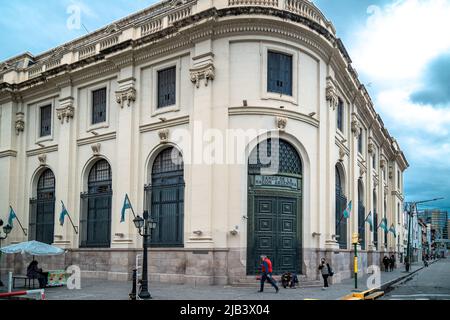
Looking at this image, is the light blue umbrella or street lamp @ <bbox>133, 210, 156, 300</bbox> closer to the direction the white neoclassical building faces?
the street lamp

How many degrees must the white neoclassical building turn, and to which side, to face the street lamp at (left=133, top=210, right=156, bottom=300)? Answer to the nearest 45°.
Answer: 0° — it already faces it

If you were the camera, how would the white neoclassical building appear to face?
facing the viewer
